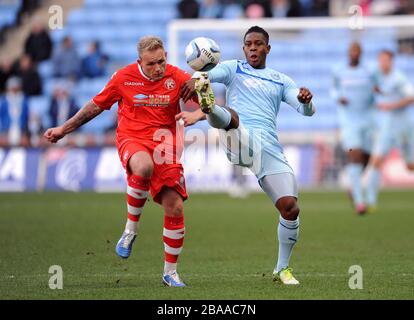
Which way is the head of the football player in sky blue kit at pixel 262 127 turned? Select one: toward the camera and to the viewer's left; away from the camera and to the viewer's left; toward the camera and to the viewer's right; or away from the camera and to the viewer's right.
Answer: toward the camera and to the viewer's left

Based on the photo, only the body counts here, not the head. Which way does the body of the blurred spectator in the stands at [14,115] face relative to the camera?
toward the camera

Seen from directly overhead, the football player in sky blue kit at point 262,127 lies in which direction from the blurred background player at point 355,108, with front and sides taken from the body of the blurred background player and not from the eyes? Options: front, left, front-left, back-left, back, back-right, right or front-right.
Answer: front

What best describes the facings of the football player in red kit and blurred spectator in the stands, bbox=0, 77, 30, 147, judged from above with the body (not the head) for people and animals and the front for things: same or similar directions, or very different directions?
same or similar directions

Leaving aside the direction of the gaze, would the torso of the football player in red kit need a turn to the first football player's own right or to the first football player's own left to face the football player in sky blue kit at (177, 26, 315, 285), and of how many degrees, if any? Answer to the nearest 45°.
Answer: approximately 90° to the first football player's own left

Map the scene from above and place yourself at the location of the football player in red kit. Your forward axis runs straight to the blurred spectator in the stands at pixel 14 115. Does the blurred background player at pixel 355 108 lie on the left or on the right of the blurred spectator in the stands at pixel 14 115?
right

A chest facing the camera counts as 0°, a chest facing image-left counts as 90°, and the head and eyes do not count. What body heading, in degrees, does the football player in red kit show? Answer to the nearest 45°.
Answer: approximately 0°

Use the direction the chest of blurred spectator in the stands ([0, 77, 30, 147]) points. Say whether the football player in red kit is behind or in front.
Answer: in front

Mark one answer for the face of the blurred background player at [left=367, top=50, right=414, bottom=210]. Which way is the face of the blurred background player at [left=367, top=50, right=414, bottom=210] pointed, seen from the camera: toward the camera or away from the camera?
toward the camera

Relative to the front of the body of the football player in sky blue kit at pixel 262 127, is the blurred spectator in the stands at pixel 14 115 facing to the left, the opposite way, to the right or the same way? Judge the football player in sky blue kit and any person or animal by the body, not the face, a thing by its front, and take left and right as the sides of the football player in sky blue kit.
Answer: the same way

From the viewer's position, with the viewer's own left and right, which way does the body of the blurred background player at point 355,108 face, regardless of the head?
facing the viewer

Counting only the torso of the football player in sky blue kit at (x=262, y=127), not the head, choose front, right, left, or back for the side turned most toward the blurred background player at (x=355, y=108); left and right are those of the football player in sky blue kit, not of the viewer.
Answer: back
